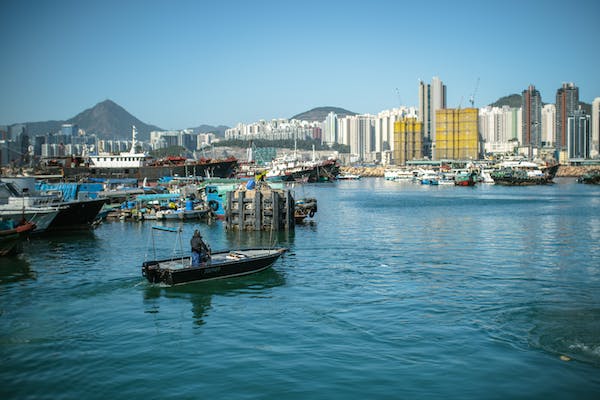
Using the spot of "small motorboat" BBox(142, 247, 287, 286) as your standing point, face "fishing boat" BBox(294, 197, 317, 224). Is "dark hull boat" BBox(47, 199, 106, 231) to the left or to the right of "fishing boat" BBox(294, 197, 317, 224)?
left

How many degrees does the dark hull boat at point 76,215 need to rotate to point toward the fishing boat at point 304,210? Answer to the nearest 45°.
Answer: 0° — it already faces it

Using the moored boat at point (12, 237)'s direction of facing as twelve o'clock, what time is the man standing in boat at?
The man standing in boat is roughly at 2 o'clock from the moored boat.

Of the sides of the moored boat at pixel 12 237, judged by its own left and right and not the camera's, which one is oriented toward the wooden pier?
front

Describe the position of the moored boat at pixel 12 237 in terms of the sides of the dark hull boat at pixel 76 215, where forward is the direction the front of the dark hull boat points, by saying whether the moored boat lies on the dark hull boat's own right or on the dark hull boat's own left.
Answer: on the dark hull boat's own right

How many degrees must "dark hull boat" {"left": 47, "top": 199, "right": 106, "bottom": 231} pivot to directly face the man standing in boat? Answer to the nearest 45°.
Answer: approximately 90° to its right

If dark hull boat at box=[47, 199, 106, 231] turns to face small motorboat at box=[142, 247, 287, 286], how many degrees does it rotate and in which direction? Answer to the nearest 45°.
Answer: approximately 90° to its right

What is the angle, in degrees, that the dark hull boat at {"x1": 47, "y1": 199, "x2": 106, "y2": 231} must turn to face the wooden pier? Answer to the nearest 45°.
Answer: approximately 45° to its right

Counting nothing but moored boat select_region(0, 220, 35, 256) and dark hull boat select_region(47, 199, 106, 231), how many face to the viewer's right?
2

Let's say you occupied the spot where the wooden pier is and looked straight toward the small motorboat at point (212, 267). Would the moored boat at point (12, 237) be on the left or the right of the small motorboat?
right

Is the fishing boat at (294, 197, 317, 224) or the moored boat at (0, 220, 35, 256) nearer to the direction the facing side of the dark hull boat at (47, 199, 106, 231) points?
the fishing boat

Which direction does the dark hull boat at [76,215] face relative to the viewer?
to the viewer's right

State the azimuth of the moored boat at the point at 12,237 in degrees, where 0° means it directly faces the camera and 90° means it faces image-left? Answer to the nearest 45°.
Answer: approximately 270°
